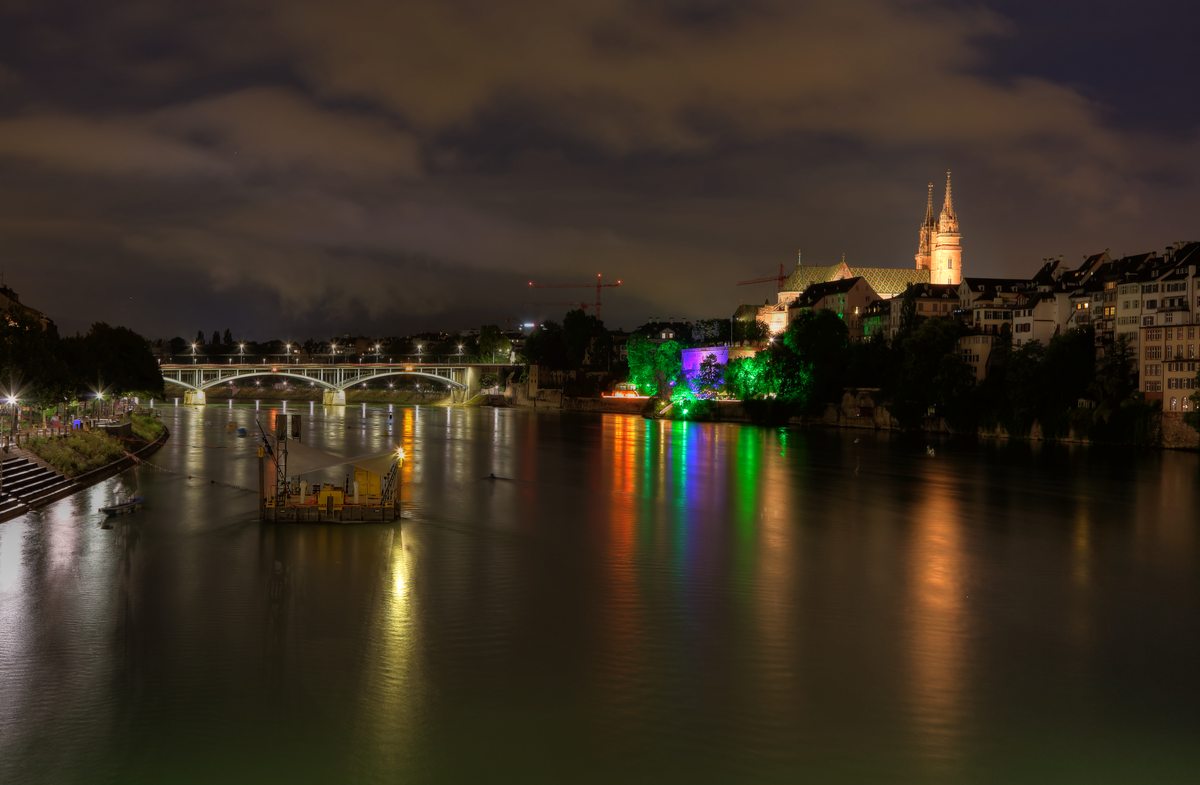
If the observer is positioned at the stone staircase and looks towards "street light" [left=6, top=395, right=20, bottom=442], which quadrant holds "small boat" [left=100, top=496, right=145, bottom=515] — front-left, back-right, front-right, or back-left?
back-right

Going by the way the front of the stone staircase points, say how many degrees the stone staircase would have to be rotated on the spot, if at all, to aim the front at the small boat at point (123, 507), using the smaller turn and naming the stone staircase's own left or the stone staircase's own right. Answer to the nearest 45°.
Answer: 0° — it already faces it

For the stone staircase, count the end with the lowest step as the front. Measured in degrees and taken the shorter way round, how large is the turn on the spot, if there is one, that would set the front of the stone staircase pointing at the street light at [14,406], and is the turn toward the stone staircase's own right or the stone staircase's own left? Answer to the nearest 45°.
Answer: approximately 135° to the stone staircase's own left

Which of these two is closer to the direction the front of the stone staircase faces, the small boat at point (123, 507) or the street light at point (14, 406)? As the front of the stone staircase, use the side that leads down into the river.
the small boat

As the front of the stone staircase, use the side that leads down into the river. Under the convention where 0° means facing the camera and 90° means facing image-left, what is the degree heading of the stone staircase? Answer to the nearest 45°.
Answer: approximately 315°
